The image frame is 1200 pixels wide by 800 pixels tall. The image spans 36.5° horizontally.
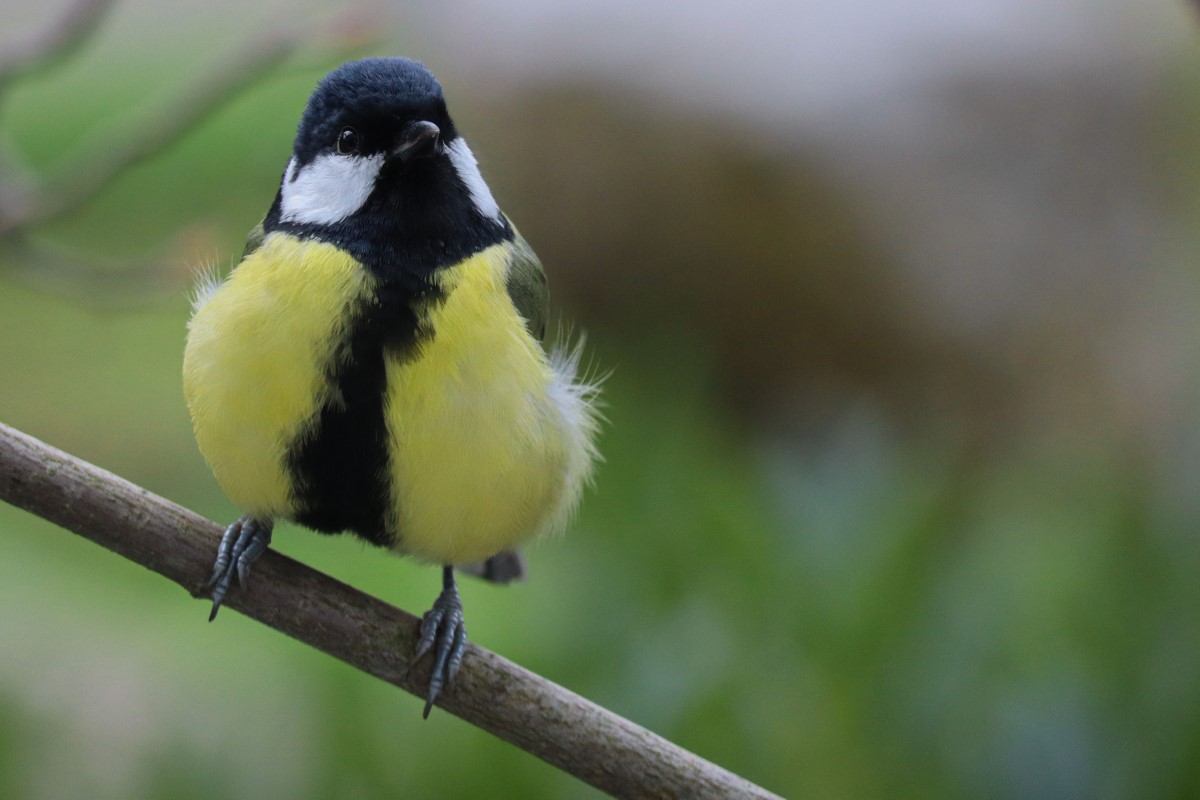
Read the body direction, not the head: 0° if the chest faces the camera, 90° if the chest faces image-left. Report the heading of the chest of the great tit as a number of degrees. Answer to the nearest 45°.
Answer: approximately 0°
